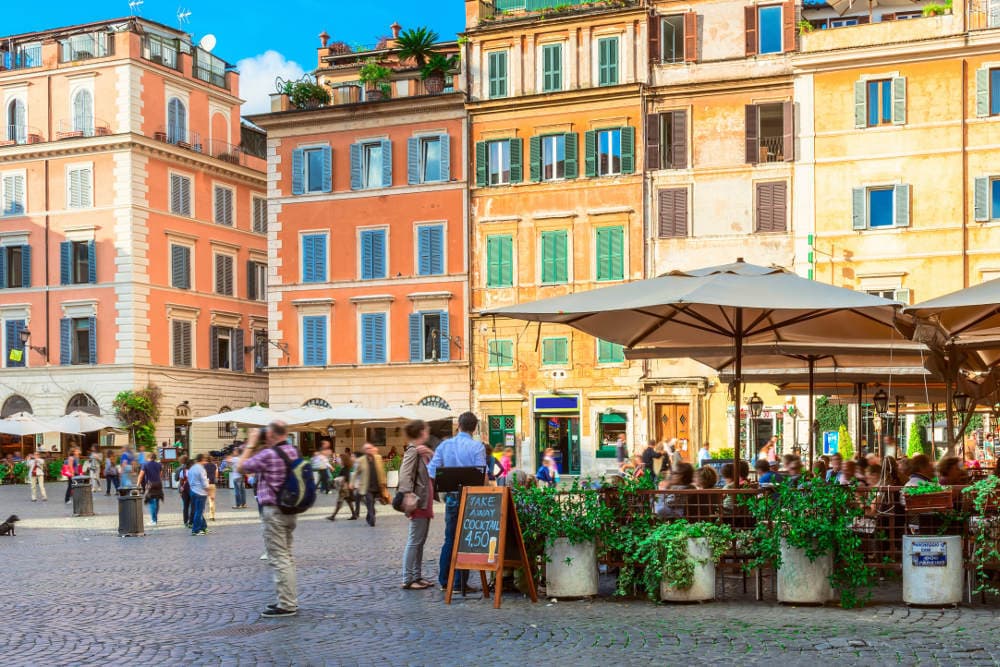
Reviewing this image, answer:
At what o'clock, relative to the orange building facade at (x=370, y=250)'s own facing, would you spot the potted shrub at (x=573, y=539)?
The potted shrub is roughly at 12 o'clock from the orange building facade.

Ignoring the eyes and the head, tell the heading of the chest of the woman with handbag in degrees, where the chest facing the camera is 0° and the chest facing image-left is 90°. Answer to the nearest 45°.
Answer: approximately 270°

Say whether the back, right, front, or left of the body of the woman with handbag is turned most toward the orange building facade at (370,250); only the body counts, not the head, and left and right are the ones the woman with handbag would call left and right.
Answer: left

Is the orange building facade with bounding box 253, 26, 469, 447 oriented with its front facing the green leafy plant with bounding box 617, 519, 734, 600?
yes

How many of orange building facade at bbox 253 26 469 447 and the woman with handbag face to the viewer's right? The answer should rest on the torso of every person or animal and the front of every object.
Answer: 1

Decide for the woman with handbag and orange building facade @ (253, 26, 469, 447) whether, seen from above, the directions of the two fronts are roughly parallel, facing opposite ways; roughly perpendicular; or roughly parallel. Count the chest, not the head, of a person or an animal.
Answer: roughly perpendicular

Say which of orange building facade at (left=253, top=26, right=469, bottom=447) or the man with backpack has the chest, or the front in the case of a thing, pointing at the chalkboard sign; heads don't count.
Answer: the orange building facade

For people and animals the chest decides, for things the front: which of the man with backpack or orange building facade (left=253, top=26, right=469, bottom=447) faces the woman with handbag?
the orange building facade

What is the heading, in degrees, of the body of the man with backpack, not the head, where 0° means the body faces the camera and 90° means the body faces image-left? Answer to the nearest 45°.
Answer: approximately 90°

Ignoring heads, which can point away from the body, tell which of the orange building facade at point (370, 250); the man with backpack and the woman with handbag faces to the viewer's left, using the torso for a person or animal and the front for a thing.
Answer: the man with backpack
